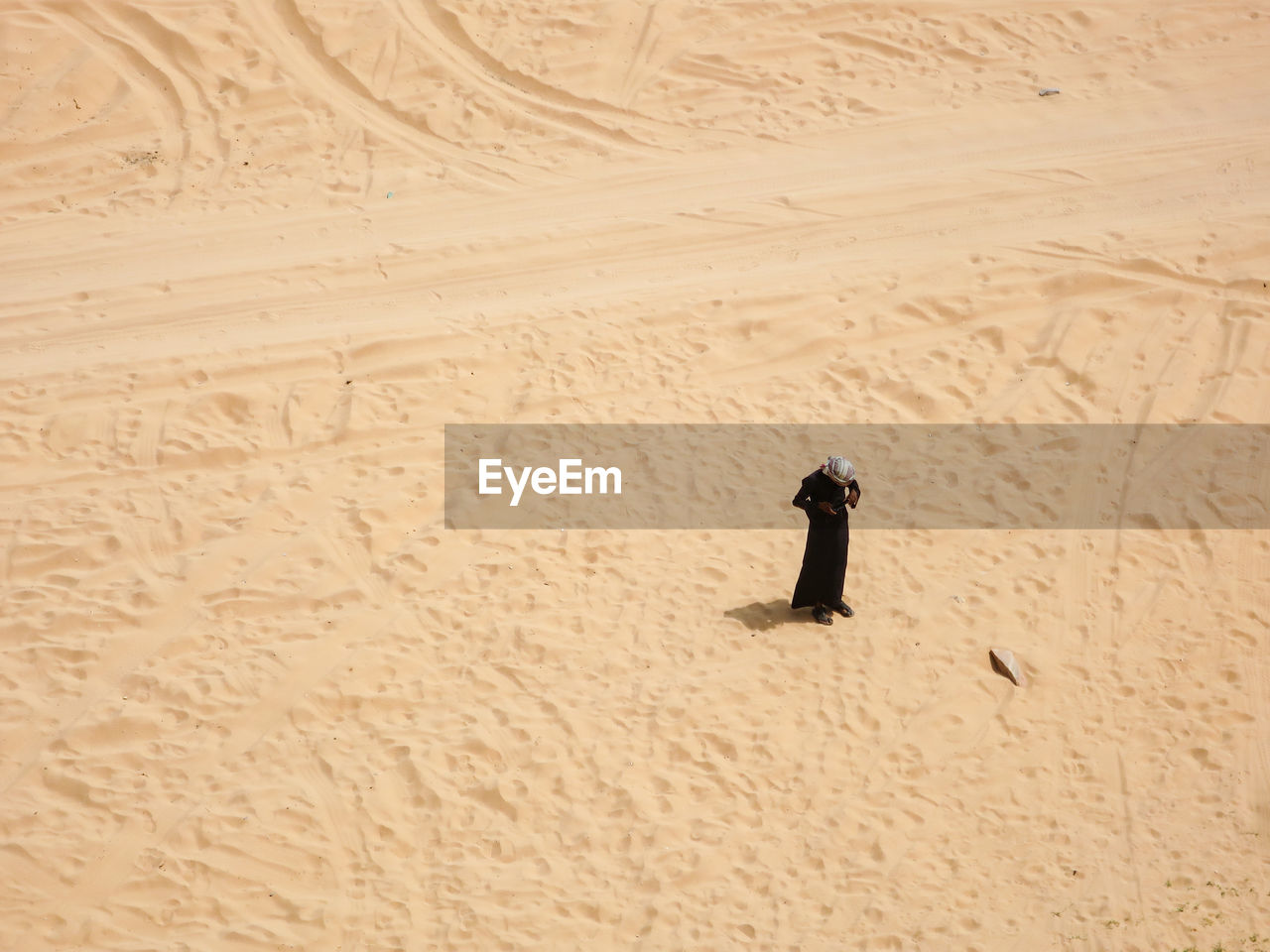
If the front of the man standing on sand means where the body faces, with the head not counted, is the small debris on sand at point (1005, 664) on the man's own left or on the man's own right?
on the man's own left

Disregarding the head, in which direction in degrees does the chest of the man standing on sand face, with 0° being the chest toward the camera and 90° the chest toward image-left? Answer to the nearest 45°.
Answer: approximately 315°
